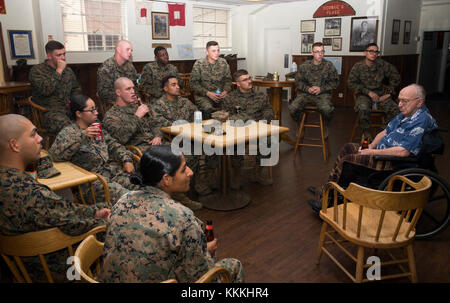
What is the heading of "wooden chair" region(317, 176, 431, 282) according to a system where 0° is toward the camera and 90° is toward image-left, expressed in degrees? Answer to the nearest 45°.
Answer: approximately 135°

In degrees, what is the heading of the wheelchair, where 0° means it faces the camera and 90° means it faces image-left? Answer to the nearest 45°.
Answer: approximately 90°

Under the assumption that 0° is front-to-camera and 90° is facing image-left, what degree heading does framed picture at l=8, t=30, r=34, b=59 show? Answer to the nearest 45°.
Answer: approximately 0°

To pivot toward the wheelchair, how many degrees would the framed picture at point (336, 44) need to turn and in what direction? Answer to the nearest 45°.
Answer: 0° — it already faces it

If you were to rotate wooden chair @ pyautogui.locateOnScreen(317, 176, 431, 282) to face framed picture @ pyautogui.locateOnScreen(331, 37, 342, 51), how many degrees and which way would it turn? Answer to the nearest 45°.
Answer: approximately 45° to its right

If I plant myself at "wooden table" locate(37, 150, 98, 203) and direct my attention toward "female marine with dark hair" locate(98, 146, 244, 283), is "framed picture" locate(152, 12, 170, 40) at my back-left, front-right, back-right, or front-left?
back-left

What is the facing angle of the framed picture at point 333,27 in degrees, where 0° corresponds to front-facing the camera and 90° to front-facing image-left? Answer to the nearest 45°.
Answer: approximately 0°

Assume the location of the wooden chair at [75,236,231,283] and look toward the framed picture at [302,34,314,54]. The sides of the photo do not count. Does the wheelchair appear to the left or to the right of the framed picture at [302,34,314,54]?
right

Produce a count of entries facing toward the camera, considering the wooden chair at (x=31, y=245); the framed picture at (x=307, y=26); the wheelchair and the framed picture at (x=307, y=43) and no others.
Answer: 2

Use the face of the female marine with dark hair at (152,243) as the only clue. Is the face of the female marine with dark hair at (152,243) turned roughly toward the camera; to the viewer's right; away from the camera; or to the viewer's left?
to the viewer's right

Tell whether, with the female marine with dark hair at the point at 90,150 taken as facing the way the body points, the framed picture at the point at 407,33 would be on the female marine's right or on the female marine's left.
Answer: on the female marine's left
